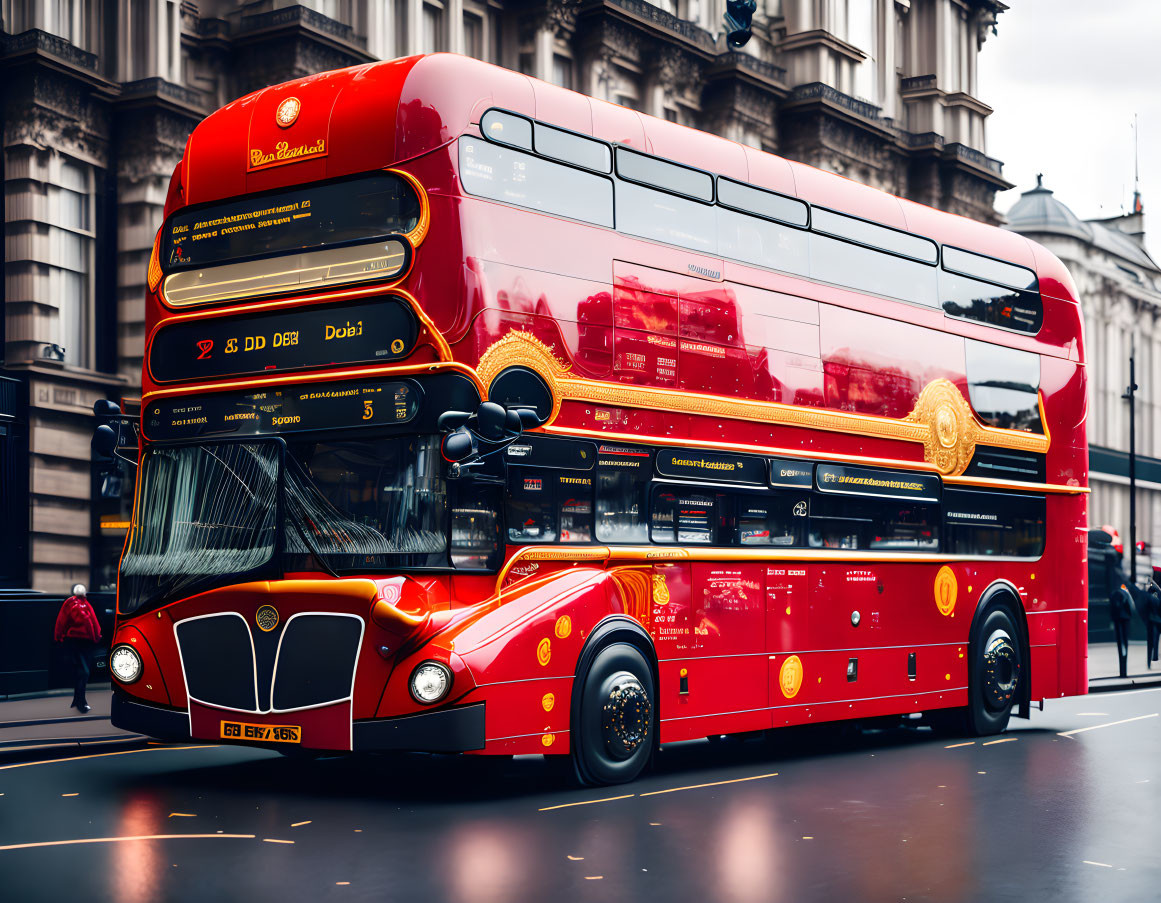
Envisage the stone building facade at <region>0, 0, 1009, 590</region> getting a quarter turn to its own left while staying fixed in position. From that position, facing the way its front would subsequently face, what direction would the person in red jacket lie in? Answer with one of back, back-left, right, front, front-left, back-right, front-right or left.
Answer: back-right

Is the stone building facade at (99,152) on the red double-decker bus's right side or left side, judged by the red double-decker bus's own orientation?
on its right

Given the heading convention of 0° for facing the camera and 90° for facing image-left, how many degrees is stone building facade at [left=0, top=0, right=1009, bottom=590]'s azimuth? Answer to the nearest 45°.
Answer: approximately 315°

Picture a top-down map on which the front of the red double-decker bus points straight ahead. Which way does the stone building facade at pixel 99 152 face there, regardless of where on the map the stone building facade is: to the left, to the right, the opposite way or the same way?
to the left

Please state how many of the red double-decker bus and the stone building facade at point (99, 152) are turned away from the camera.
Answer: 0

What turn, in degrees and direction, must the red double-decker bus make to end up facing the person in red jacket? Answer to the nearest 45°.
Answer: approximately 90° to its right

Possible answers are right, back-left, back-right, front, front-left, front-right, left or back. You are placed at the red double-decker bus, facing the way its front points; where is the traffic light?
back-right

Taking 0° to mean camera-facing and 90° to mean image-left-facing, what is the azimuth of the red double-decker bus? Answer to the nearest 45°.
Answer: approximately 45°

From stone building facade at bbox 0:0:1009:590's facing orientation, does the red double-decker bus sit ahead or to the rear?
ahead
